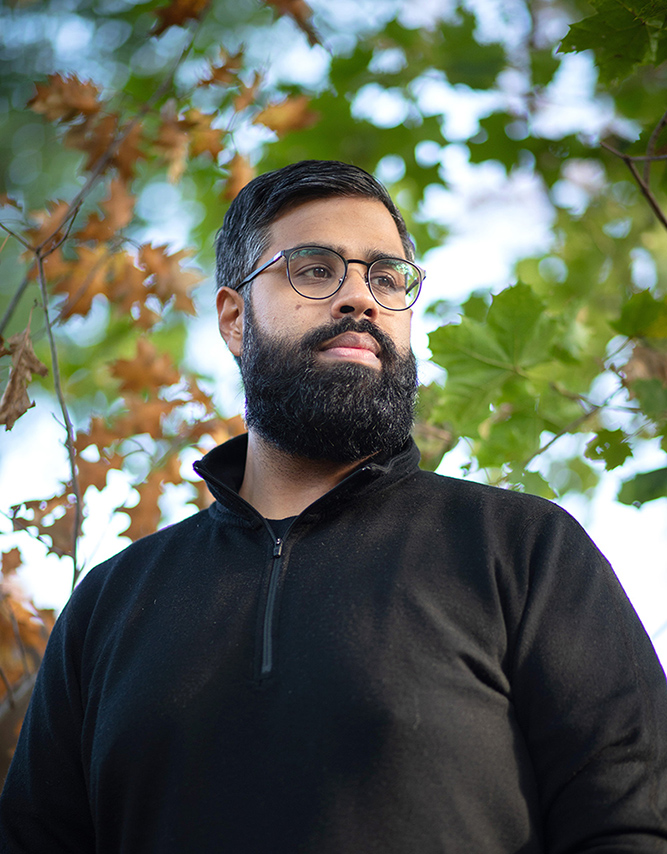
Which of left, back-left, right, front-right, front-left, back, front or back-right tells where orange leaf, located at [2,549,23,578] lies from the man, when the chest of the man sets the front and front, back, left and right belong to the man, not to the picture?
back-right

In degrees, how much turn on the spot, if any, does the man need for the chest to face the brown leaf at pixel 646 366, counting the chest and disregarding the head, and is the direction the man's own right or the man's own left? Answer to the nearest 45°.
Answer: approximately 135° to the man's own left

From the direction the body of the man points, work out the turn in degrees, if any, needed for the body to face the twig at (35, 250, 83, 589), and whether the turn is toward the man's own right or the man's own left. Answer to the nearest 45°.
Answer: approximately 135° to the man's own right

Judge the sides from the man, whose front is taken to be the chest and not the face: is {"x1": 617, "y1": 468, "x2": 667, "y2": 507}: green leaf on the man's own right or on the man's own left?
on the man's own left

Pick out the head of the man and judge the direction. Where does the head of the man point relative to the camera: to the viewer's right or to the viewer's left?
to the viewer's right

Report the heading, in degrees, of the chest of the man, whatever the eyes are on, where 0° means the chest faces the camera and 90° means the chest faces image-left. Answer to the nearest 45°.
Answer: approximately 0°
